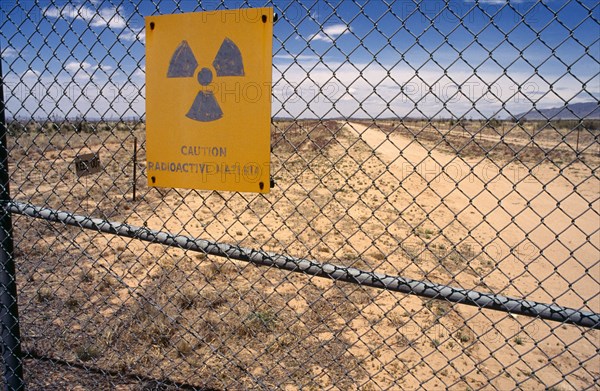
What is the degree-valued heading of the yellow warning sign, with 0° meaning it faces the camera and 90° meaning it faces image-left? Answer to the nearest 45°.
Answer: approximately 45°

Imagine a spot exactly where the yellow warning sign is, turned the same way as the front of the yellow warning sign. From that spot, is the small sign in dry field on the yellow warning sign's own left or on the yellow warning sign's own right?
on the yellow warning sign's own right
